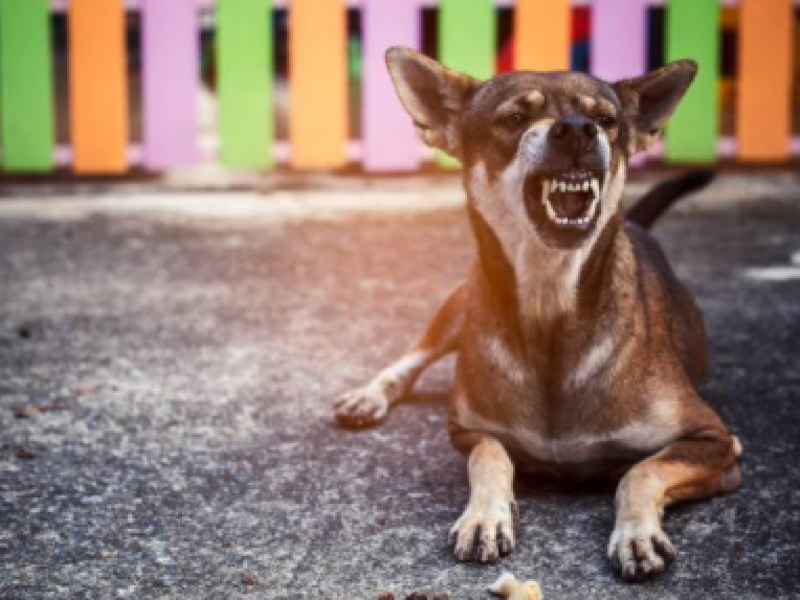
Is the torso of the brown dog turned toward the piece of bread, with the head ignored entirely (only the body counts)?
yes

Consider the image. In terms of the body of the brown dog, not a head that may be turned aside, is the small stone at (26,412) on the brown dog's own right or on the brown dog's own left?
on the brown dog's own right

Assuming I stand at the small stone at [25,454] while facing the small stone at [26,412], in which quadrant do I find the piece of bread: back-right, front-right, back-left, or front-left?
back-right

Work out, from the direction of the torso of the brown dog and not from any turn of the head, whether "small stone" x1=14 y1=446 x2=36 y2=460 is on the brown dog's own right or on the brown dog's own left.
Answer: on the brown dog's own right

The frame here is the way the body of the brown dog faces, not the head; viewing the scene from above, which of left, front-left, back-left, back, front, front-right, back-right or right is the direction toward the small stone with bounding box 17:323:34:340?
back-right

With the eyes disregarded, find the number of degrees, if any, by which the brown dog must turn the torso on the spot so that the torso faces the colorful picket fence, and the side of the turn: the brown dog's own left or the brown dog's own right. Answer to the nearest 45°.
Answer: approximately 180°

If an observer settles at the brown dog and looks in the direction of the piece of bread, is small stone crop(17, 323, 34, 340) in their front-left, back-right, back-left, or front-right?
back-right

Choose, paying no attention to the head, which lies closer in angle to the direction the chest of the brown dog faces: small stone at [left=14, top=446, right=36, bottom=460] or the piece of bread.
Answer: the piece of bread

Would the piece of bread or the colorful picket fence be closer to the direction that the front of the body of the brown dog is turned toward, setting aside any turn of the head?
the piece of bread

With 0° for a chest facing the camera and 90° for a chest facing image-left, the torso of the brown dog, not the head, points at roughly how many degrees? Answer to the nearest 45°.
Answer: approximately 0°
